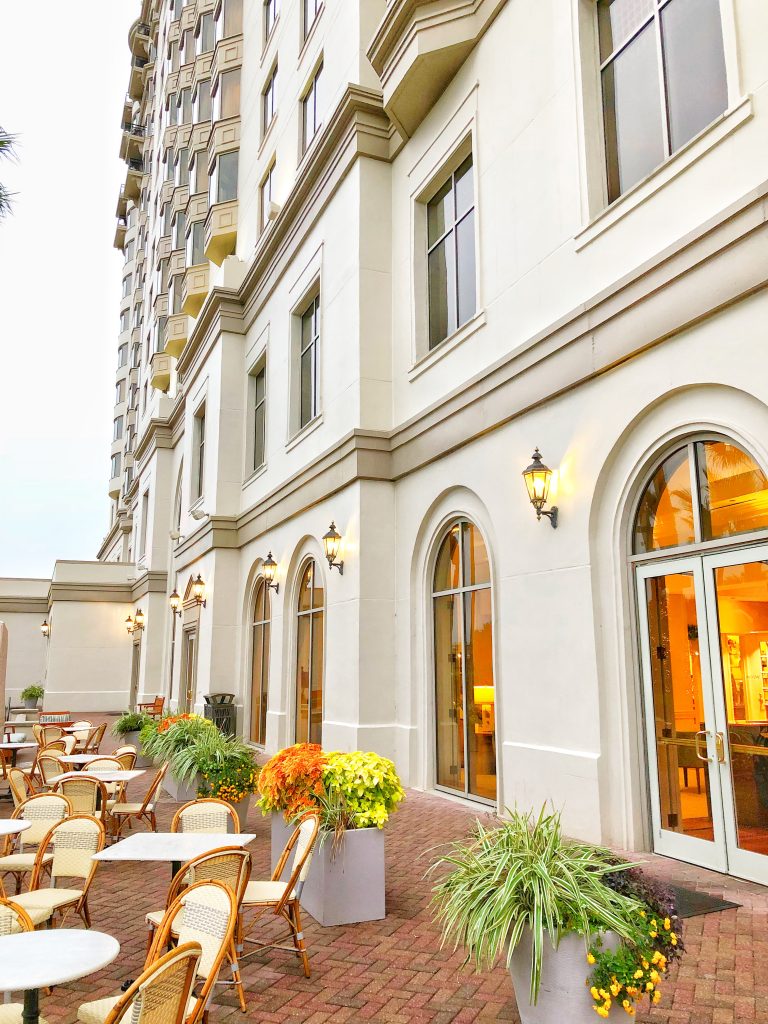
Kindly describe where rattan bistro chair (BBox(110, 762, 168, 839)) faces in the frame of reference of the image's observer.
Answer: facing to the left of the viewer

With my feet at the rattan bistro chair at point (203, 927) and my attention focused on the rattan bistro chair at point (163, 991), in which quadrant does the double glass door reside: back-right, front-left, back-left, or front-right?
back-left

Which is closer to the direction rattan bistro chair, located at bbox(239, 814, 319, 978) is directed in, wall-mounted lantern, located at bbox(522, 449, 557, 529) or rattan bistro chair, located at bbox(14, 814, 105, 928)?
the rattan bistro chair

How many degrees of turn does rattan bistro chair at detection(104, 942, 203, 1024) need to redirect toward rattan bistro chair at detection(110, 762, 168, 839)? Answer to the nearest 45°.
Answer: approximately 45° to its right

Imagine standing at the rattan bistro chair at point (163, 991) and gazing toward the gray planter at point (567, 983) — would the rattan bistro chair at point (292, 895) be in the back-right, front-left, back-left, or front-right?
front-left

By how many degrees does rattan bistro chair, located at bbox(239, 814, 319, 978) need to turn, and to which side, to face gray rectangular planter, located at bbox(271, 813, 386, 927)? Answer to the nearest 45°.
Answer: approximately 135° to its right

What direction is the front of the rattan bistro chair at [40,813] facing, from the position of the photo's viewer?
facing the viewer and to the left of the viewer

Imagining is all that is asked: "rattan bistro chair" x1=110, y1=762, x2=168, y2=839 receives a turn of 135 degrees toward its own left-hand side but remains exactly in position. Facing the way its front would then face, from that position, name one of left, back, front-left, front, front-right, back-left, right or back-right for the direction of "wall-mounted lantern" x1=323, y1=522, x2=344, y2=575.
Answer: left

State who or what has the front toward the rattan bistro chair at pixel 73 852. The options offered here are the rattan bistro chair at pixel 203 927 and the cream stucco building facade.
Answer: the cream stucco building facade

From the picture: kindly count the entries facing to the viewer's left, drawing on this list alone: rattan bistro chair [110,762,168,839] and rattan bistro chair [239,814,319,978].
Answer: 2

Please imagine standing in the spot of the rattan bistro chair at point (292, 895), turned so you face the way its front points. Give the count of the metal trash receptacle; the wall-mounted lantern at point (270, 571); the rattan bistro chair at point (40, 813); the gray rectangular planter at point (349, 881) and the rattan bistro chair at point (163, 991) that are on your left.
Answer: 1
